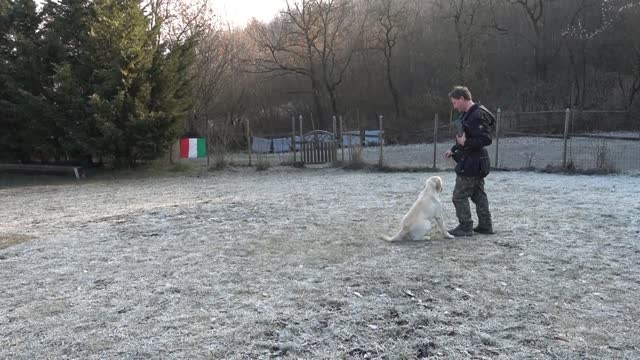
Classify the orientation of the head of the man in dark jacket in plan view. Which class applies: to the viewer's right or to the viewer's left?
to the viewer's left

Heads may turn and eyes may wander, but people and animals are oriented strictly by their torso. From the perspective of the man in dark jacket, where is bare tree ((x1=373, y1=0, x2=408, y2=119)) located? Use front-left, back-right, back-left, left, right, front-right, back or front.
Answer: right

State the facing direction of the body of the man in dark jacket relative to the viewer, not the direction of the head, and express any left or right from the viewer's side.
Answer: facing to the left of the viewer

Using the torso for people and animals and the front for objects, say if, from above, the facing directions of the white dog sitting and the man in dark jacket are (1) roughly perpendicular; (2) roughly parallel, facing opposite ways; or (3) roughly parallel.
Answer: roughly parallel, facing opposite ways

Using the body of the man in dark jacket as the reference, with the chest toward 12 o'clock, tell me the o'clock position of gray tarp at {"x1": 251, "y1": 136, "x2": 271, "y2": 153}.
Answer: The gray tarp is roughly at 2 o'clock from the man in dark jacket.

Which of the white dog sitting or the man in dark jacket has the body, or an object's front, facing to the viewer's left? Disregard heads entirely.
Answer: the man in dark jacket

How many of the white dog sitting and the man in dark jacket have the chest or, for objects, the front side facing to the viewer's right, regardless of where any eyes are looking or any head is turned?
1

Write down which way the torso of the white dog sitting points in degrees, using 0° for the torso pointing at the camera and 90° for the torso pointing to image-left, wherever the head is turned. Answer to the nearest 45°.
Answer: approximately 270°

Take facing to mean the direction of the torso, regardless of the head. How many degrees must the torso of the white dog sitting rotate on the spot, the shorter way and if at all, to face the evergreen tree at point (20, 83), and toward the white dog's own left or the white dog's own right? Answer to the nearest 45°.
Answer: approximately 135° to the white dog's own left
